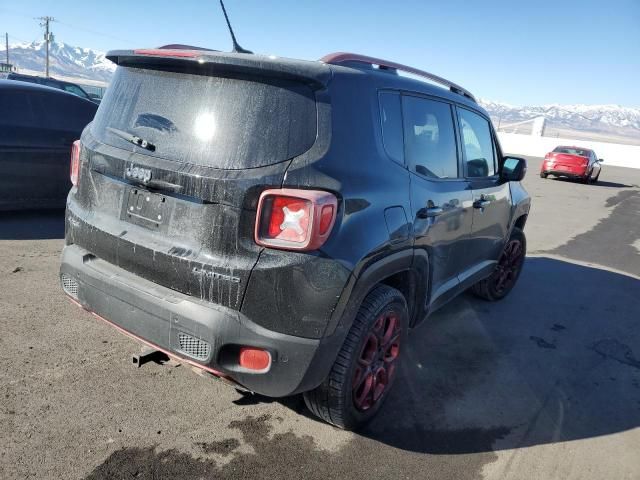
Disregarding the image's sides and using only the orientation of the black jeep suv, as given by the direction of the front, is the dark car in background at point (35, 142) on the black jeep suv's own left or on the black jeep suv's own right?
on the black jeep suv's own left

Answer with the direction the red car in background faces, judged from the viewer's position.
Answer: facing away from the viewer and to the right of the viewer

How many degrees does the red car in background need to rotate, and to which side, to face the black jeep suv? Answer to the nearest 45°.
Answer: approximately 135° to its right

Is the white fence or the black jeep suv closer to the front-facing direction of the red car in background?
the white fence

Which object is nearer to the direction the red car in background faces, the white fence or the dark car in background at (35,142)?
the white fence

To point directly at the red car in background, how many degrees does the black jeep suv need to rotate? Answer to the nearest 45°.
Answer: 0° — it already faces it

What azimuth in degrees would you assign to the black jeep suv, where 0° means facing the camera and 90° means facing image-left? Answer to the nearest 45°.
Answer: approximately 225°

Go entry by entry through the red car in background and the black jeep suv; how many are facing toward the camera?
0

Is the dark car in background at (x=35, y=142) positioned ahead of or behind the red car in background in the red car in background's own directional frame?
behind
